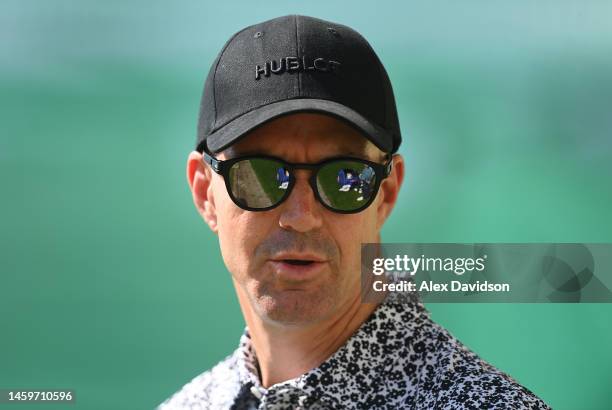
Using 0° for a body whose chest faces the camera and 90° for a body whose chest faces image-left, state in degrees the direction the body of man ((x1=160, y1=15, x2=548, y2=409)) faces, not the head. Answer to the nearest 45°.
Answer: approximately 45°
